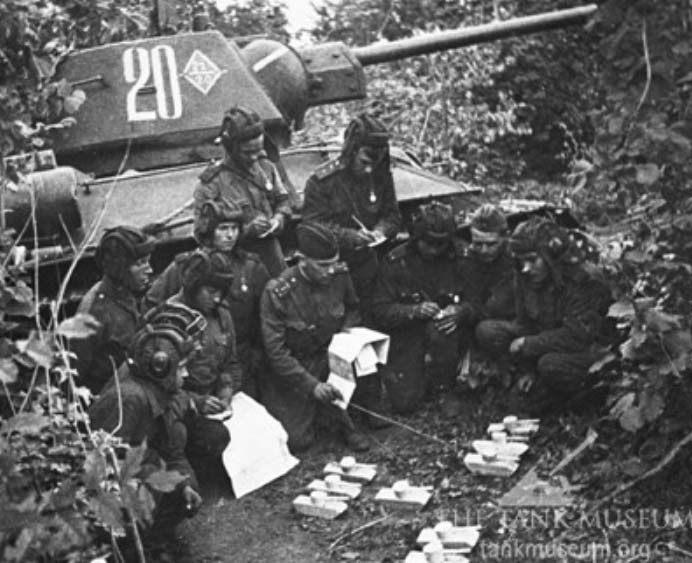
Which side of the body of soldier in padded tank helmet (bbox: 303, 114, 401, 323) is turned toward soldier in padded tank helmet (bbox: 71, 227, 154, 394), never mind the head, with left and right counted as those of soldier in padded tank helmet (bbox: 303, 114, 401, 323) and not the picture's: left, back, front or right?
right

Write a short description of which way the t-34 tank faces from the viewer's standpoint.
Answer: facing to the right of the viewer

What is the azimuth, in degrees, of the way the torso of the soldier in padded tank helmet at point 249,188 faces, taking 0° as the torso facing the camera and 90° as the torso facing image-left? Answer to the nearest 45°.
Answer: approximately 315°

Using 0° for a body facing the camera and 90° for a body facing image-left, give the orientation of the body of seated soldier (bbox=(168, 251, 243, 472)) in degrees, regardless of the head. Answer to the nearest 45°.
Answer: approximately 315°

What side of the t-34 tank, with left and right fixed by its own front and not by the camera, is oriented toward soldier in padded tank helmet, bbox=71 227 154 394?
right

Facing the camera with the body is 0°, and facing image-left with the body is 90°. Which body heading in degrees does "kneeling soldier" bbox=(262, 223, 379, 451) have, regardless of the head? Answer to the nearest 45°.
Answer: approximately 315°

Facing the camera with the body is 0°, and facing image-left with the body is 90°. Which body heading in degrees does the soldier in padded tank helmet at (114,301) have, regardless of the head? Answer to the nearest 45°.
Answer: approximately 270°

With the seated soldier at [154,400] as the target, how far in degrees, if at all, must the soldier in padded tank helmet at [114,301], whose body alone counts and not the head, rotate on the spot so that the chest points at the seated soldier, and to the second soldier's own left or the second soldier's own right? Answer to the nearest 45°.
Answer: approximately 90° to the second soldier's own right

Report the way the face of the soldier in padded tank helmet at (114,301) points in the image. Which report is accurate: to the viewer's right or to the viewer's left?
to the viewer's right

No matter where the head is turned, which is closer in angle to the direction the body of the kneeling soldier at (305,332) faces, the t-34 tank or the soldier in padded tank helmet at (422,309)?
the soldier in padded tank helmet

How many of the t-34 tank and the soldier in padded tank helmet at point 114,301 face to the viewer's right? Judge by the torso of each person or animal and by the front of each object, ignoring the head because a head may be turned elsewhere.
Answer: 2
